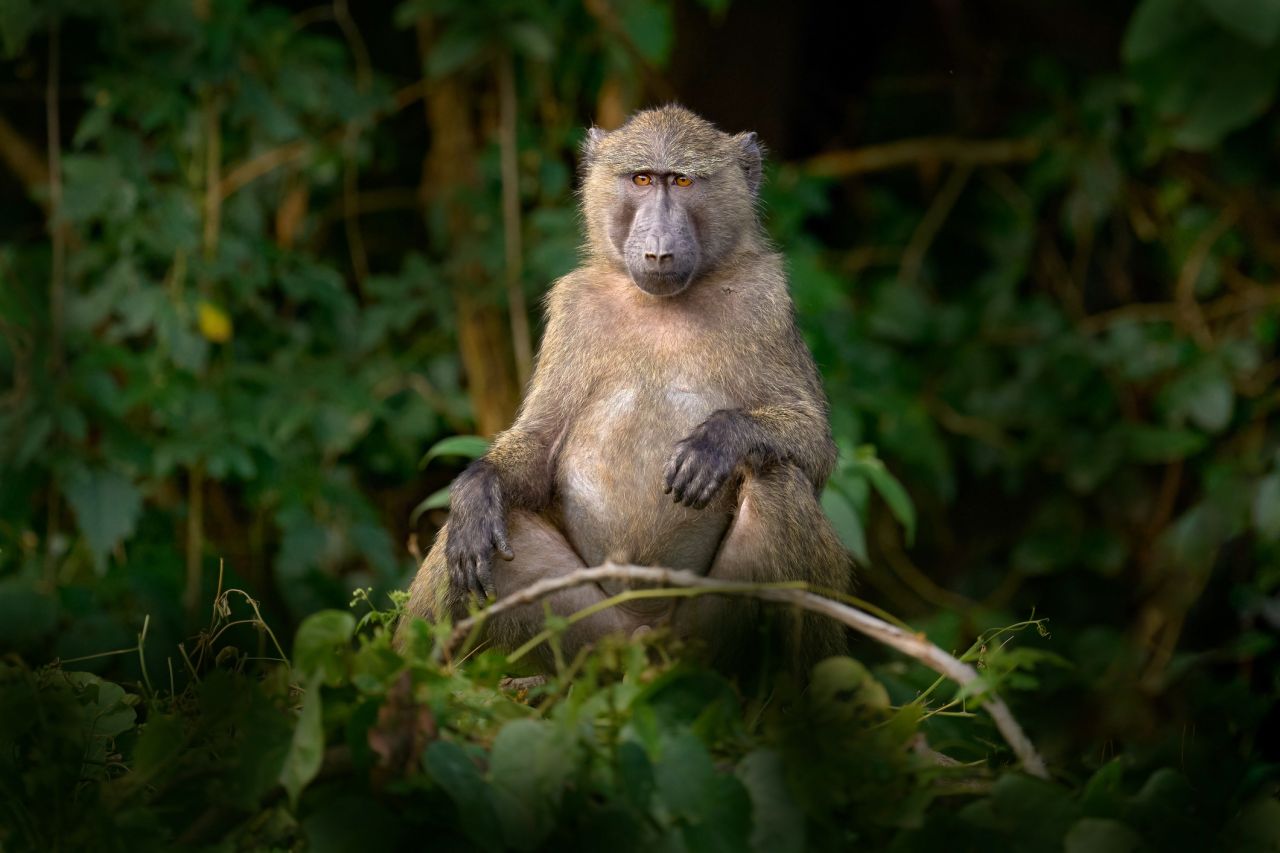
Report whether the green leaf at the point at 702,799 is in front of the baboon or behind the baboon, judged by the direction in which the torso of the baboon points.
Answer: in front

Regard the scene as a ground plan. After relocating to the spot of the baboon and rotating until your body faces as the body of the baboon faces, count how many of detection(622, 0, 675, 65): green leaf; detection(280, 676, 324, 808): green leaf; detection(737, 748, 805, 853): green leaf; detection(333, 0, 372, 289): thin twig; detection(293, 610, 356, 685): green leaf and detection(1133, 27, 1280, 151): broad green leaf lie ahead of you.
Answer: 3

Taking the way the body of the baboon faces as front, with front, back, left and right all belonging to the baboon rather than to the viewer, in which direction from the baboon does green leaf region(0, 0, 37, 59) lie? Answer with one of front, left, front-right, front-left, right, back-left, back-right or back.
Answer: back-right

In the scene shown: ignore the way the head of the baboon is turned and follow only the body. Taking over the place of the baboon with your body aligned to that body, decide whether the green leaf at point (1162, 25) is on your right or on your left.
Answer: on your left

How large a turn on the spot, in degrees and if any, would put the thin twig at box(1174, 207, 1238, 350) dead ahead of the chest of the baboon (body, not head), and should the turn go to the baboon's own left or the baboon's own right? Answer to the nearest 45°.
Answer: approximately 135° to the baboon's own left

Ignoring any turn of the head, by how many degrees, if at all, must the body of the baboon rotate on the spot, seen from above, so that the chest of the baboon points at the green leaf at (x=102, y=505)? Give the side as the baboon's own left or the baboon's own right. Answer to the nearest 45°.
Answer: approximately 135° to the baboon's own right

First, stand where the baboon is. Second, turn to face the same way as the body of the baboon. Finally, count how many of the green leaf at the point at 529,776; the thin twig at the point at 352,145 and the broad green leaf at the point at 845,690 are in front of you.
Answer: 2

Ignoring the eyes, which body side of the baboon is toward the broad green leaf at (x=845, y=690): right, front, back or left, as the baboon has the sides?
front

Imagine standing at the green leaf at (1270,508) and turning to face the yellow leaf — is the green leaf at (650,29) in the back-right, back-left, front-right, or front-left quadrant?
front-right

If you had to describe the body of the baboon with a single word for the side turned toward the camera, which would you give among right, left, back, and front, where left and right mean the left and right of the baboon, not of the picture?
front

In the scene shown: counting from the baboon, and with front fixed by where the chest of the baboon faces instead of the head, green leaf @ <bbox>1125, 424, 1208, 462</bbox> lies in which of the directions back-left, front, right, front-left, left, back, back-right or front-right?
back-left

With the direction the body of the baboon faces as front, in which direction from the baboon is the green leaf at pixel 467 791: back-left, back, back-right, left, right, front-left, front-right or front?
front

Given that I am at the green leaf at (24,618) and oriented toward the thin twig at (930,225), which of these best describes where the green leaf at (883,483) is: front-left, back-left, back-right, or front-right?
front-right

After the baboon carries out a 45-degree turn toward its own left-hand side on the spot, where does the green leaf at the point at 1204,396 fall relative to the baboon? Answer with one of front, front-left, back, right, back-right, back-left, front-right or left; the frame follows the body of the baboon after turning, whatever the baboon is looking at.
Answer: left

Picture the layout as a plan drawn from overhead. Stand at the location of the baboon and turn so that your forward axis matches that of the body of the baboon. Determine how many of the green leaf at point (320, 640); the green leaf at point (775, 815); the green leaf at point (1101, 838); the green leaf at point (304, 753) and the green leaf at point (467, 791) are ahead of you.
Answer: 5

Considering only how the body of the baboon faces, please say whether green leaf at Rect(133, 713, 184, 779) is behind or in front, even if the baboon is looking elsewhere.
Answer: in front

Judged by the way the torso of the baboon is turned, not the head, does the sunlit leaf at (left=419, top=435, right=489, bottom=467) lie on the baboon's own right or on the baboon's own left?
on the baboon's own right

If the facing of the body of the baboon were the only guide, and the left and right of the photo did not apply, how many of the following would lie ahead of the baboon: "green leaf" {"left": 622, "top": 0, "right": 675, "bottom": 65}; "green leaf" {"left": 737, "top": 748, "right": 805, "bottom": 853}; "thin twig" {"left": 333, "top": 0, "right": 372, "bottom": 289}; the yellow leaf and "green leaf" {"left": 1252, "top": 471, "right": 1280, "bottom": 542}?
1
